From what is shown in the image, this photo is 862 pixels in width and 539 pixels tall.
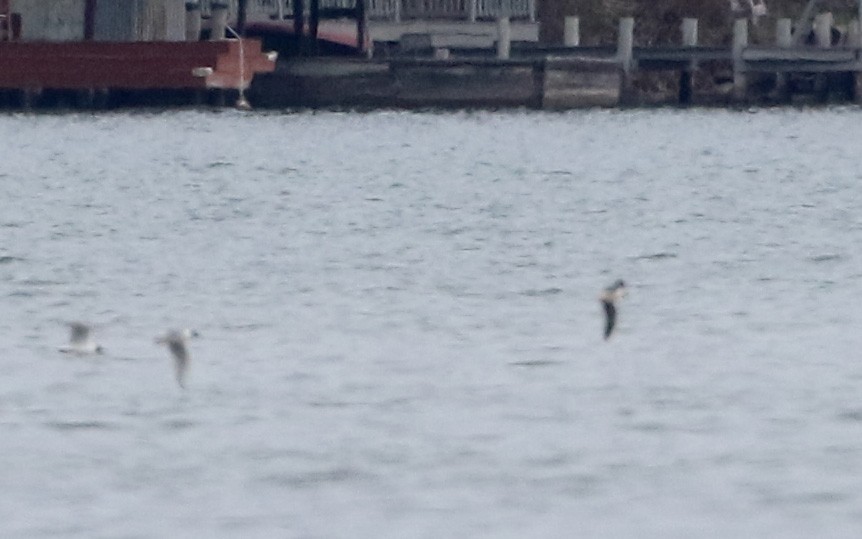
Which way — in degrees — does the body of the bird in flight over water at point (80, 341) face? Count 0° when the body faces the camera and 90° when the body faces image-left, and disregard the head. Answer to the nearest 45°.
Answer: approximately 270°

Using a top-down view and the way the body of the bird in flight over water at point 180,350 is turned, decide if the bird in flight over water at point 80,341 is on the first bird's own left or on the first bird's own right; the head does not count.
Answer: on the first bird's own left

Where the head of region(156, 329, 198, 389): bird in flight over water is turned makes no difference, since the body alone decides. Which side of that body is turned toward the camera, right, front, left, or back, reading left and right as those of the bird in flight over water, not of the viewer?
right

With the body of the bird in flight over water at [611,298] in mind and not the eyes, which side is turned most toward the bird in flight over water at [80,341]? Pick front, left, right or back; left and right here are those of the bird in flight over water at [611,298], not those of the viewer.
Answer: back

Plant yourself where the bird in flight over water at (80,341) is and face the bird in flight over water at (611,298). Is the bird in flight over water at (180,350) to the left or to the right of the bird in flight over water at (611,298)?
right

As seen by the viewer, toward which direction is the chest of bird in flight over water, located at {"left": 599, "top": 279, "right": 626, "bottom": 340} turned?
to the viewer's right
